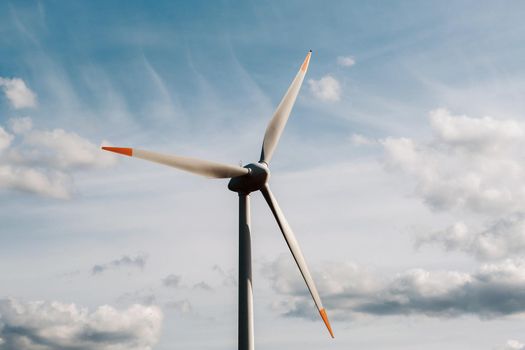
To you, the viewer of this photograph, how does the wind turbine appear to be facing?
facing the viewer and to the right of the viewer
